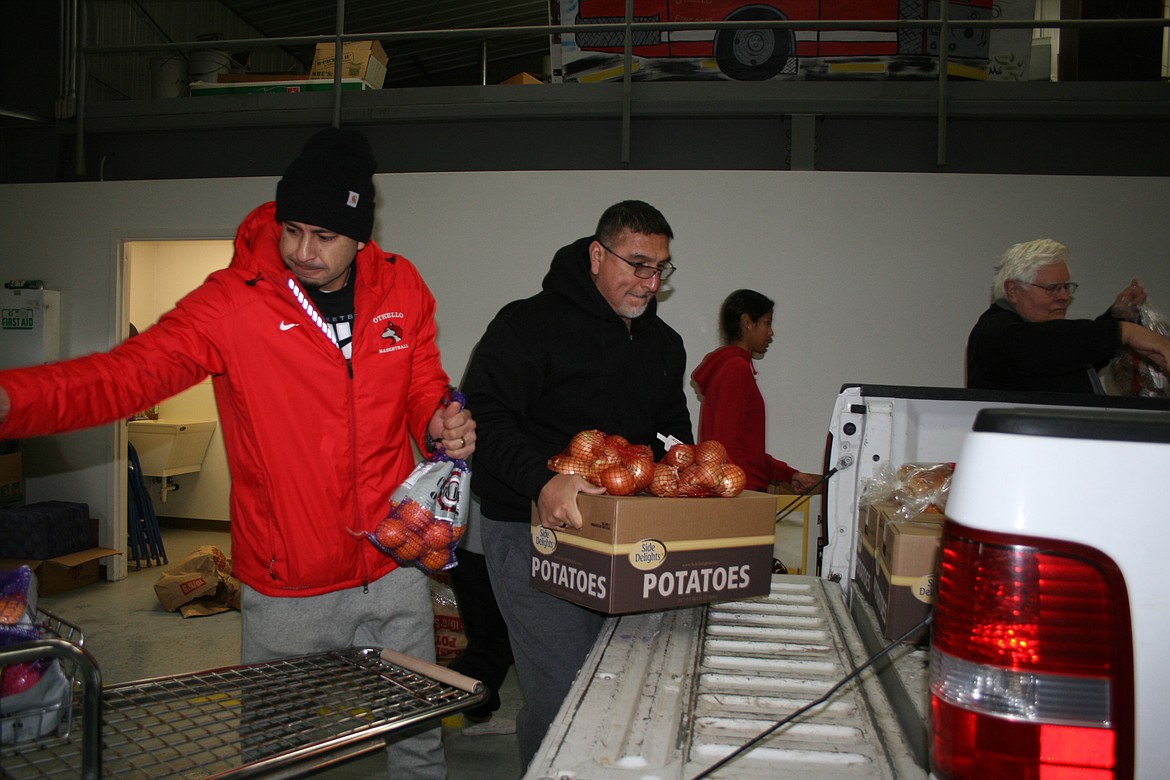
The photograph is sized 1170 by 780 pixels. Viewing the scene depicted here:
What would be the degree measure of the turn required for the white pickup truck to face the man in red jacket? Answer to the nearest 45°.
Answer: approximately 135° to its left

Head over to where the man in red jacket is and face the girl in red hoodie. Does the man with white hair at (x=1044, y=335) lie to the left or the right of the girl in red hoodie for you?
right

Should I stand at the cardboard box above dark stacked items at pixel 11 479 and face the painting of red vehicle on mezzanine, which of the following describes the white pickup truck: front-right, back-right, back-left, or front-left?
front-right

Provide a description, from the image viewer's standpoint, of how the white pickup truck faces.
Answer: facing to the right of the viewer

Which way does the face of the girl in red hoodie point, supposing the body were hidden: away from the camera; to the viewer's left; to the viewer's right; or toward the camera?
to the viewer's right

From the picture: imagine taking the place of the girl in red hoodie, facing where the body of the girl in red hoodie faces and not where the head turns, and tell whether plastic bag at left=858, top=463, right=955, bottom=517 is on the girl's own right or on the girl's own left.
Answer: on the girl's own right

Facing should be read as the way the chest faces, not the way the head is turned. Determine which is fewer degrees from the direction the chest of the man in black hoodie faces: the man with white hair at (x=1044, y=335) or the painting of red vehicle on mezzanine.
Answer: the man with white hair

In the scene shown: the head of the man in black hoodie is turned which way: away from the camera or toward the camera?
toward the camera

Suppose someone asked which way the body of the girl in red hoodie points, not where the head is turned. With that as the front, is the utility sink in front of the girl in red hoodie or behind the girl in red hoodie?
behind

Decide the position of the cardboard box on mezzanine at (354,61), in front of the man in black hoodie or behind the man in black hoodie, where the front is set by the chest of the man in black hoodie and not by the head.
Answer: behind

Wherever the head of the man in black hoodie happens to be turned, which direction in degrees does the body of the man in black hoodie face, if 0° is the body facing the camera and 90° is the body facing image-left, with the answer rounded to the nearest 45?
approximately 315°

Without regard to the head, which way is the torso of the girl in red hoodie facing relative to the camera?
to the viewer's right
